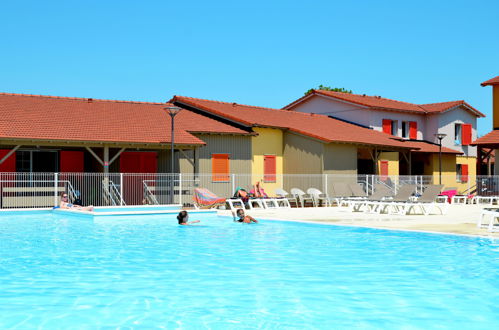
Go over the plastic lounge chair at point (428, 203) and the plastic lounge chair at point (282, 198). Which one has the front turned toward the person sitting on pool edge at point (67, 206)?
the plastic lounge chair at point (428, 203)

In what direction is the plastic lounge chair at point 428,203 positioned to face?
to the viewer's left

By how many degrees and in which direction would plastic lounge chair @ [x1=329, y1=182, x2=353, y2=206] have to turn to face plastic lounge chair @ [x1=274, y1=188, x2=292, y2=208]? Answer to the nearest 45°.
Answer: approximately 45° to its right

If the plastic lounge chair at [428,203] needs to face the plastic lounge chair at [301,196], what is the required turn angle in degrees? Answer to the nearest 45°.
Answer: approximately 45° to its right

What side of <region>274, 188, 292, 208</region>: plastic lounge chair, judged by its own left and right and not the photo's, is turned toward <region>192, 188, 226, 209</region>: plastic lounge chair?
right

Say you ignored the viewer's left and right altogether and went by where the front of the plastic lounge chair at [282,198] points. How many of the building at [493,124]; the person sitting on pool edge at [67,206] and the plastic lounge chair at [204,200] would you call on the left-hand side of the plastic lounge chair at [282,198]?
1
